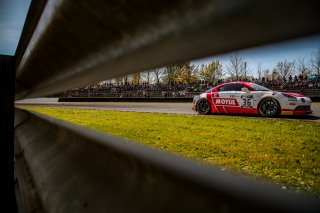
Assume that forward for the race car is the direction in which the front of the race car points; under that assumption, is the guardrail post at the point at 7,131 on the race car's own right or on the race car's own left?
on the race car's own right

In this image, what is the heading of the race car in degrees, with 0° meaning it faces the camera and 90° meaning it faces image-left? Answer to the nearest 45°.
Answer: approximately 315°

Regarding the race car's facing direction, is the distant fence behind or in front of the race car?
behind

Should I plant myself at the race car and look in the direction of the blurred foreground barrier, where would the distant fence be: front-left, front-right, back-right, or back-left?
back-right

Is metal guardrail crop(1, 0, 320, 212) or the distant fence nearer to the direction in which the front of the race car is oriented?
the metal guardrail
